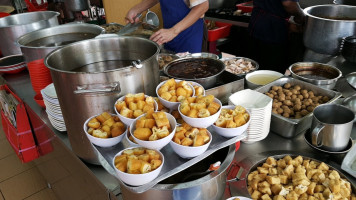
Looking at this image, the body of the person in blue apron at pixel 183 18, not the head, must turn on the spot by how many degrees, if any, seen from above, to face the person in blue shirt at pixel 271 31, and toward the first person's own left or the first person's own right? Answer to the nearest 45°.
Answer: approximately 135° to the first person's own left

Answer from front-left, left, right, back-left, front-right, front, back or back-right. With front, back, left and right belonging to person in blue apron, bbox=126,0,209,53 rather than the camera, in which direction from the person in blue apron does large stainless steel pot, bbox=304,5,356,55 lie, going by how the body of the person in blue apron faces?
left

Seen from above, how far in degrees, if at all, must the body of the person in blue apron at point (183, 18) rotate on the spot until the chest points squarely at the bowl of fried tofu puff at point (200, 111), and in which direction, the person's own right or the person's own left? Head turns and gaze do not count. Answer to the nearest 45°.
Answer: approximately 45° to the person's own left

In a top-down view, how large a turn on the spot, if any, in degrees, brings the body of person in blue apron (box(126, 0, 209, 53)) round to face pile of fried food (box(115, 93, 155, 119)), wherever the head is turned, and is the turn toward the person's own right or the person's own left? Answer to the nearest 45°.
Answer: approximately 45° to the person's own left

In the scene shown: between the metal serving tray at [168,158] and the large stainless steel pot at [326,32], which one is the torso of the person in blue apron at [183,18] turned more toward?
the metal serving tray

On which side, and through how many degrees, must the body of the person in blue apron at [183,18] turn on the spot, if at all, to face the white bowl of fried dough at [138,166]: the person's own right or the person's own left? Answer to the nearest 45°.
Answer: approximately 45° to the person's own left

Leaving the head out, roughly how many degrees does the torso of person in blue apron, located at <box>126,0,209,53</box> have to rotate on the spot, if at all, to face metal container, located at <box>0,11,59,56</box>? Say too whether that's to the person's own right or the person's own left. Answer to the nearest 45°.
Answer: approximately 45° to the person's own right

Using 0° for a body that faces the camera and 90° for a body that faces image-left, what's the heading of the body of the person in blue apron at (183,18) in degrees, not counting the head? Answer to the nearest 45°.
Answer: approximately 45°

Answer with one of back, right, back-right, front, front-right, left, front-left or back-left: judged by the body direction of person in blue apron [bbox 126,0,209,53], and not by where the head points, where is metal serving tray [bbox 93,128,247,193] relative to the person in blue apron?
front-left

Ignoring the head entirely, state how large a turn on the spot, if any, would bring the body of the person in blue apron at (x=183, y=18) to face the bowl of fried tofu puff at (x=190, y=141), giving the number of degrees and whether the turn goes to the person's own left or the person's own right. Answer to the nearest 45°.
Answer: approximately 45° to the person's own left

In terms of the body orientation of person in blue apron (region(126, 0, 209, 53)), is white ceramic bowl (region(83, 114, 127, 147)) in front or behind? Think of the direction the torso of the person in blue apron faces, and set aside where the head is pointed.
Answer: in front
